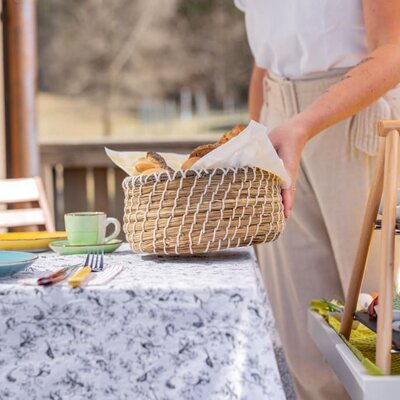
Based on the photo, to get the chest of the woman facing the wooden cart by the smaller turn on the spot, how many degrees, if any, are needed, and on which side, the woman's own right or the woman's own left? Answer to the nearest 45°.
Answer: approximately 45° to the woman's own left

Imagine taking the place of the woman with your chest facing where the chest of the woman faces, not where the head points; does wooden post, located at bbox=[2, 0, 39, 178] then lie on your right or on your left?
on your right

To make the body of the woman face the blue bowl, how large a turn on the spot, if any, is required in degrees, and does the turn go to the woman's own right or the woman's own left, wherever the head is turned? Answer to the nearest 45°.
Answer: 0° — they already face it

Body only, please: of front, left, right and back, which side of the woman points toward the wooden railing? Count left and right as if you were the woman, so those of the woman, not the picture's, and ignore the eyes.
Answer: right

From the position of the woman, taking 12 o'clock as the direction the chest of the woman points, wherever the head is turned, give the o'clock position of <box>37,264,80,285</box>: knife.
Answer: The knife is roughly at 11 o'clock from the woman.

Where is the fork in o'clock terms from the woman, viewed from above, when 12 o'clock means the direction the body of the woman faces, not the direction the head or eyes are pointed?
The fork is roughly at 11 o'clock from the woman.

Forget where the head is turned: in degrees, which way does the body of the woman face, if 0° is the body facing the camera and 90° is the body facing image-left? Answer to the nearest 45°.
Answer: approximately 45°

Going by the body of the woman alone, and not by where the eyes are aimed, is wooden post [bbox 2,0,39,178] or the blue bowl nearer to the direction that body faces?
the blue bowl
